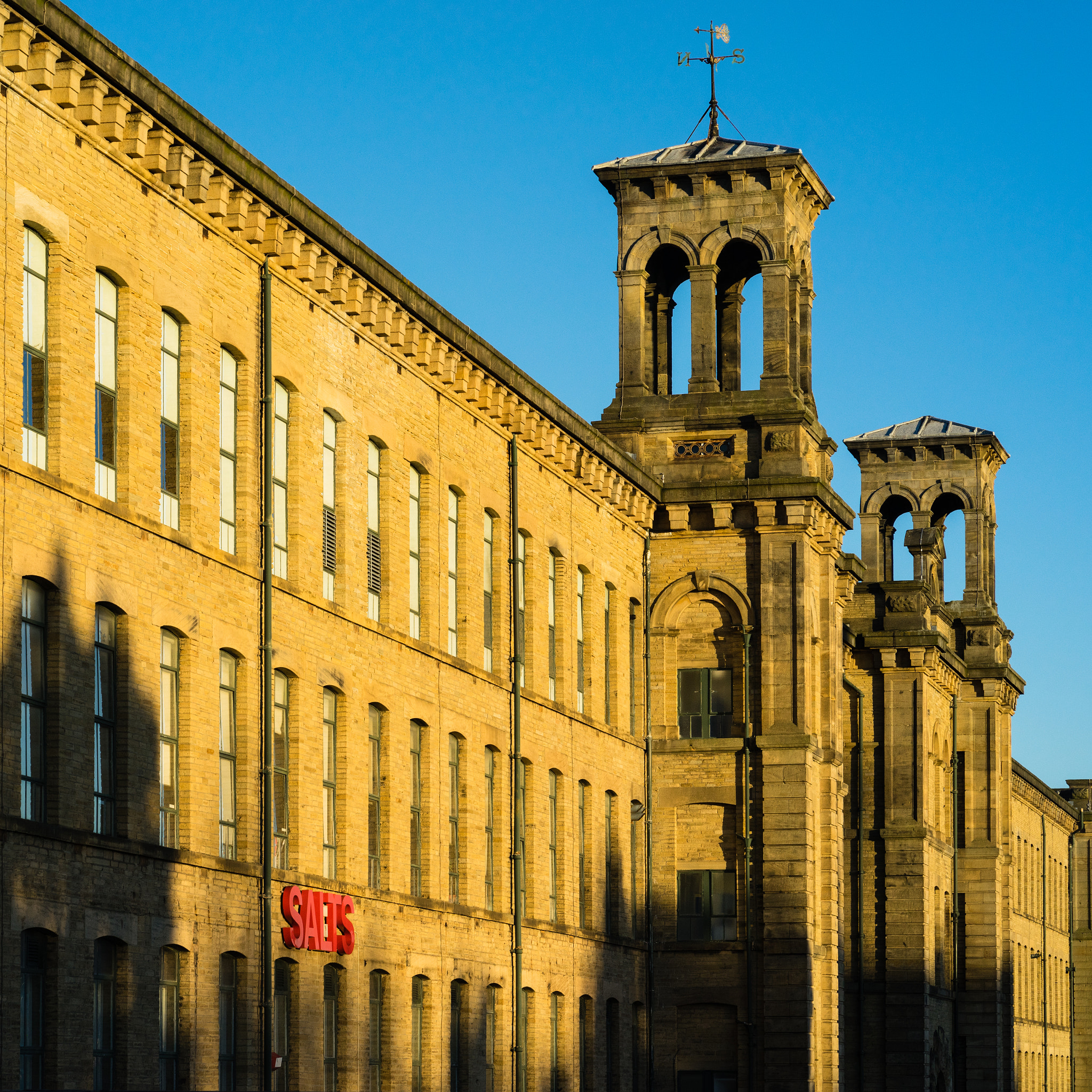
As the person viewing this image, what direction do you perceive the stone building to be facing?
facing the viewer and to the right of the viewer
